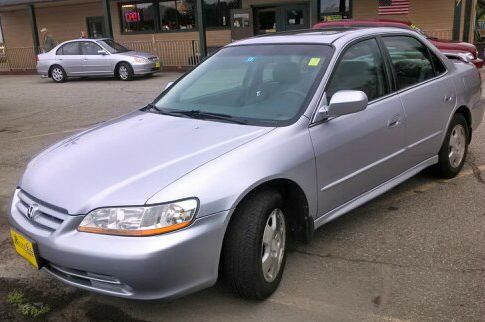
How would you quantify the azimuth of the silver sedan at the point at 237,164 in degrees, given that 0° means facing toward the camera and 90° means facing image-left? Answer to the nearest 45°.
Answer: approximately 45°

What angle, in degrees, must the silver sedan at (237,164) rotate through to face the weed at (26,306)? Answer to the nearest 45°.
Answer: approximately 45° to its right

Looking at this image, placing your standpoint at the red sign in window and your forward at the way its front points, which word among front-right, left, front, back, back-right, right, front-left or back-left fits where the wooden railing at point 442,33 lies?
front-left

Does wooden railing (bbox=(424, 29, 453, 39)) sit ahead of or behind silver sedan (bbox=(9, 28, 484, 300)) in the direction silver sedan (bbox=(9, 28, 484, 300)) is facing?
behind

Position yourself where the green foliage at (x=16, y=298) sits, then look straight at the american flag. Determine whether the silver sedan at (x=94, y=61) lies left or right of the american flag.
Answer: left

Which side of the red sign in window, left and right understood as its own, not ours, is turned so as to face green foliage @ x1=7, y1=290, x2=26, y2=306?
front

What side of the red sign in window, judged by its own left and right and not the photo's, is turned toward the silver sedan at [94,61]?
front

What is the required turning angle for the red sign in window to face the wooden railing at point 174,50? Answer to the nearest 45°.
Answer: approximately 45° to its left

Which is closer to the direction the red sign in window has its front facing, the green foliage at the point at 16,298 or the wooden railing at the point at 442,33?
the green foliage

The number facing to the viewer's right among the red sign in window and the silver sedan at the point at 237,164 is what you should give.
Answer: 0

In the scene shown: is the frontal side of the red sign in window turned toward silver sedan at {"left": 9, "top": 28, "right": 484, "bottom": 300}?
yes

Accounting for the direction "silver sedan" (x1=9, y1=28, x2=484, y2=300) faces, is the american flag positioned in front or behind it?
behind

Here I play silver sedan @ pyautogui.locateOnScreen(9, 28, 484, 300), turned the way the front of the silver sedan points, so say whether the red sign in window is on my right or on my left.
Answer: on my right

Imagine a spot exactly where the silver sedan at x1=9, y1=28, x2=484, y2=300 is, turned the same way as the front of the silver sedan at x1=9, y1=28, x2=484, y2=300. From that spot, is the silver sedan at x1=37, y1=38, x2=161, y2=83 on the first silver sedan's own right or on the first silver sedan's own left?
on the first silver sedan's own right

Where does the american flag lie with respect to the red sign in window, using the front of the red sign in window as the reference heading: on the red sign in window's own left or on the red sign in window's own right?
on the red sign in window's own left
